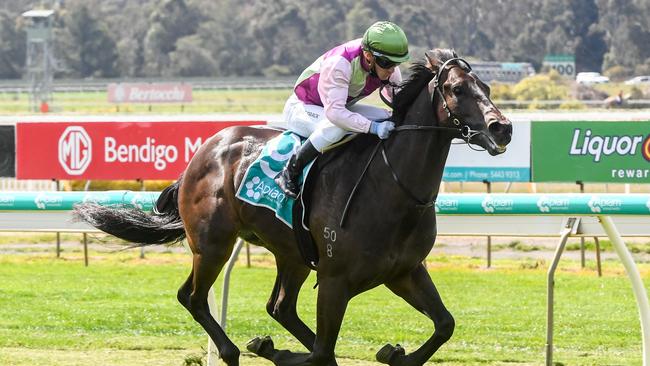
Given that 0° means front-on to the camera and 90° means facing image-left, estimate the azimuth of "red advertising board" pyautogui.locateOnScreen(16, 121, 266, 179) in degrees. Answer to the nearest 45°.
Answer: approximately 0°

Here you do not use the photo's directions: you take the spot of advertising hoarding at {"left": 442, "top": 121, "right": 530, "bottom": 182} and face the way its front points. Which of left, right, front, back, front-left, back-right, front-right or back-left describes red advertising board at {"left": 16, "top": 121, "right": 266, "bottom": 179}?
right

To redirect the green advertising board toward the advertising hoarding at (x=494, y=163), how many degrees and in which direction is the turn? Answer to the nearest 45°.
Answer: approximately 90° to its right

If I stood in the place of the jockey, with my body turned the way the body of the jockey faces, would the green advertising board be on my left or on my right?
on my left

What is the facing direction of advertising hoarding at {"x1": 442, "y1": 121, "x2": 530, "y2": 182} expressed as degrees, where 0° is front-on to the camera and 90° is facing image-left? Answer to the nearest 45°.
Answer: approximately 0°

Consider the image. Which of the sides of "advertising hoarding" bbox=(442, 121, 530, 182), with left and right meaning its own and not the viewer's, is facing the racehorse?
front

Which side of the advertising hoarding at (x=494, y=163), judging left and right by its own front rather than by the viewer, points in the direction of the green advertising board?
left

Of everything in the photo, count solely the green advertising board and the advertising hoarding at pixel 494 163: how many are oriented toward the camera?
2

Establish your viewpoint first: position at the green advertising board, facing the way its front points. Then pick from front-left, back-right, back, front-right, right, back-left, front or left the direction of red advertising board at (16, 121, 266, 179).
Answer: right

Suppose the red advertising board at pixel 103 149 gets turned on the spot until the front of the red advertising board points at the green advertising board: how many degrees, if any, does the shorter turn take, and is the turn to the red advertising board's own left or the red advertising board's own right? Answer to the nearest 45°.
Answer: approximately 90° to the red advertising board's own left
